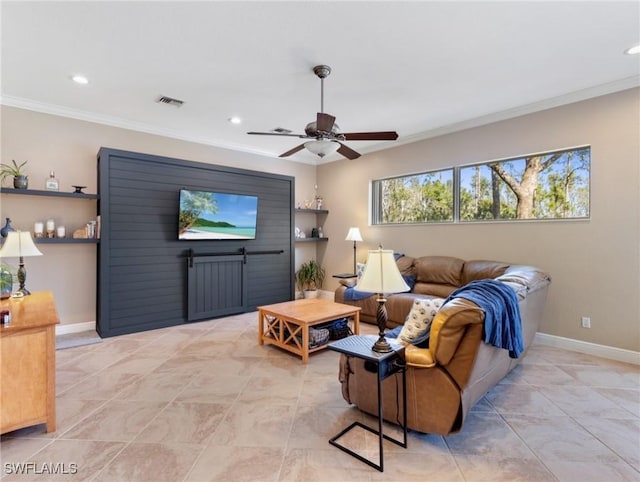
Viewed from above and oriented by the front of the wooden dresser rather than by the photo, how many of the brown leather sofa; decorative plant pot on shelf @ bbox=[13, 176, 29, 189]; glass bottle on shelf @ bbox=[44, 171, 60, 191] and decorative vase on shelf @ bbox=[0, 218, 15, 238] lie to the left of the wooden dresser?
3

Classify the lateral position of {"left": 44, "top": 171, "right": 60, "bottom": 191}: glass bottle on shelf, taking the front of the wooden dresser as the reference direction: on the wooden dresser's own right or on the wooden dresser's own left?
on the wooden dresser's own left

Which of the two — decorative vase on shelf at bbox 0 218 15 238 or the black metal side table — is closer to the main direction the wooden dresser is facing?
the black metal side table

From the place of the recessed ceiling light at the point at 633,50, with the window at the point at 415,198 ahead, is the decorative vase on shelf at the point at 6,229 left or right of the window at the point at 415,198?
left

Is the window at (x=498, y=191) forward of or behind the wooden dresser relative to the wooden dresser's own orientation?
forward

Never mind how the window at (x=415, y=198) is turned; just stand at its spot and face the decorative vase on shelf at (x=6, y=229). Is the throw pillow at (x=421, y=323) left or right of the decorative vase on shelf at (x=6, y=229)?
left

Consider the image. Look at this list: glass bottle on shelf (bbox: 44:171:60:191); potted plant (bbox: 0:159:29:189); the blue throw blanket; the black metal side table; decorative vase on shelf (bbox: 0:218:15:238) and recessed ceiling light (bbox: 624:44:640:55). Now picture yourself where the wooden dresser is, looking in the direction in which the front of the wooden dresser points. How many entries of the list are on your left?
3

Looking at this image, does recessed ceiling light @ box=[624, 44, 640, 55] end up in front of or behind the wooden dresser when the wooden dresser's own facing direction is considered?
in front

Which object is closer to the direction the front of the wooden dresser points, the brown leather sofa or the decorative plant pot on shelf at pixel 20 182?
the brown leather sofa

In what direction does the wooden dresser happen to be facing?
to the viewer's right

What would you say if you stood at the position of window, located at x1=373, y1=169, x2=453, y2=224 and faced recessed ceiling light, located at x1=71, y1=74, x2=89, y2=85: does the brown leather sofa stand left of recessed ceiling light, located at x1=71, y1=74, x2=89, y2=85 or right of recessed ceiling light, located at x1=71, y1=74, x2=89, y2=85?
left

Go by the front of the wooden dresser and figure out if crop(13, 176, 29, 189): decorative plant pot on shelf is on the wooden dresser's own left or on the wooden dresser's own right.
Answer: on the wooden dresser's own left

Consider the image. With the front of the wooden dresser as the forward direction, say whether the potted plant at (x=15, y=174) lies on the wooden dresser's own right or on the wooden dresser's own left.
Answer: on the wooden dresser's own left

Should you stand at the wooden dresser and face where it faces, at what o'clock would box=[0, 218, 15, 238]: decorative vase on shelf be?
The decorative vase on shelf is roughly at 9 o'clock from the wooden dresser.

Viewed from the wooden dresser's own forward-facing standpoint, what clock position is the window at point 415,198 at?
The window is roughly at 12 o'clock from the wooden dresser.

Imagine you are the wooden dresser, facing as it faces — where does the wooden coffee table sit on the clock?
The wooden coffee table is roughly at 12 o'clock from the wooden dresser.
